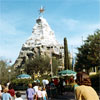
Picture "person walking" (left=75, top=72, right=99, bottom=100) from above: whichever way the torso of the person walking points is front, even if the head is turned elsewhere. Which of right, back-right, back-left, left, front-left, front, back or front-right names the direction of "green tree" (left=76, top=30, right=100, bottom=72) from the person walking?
front-right

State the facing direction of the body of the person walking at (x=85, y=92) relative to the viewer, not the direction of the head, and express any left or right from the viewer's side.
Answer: facing away from the viewer and to the left of the viewer

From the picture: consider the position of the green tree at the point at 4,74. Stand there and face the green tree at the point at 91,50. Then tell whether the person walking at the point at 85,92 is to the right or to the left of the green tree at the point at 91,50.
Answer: right
